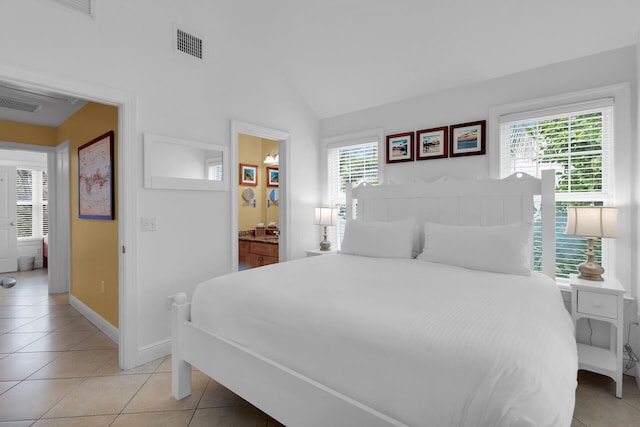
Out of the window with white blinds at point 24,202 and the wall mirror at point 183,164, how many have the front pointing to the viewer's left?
0

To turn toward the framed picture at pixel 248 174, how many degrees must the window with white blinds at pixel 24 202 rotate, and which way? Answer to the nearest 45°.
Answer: approximately 45° to its left

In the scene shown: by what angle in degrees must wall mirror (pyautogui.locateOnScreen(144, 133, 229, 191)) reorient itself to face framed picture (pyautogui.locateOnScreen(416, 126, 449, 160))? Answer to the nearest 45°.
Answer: approximately 45° to its left

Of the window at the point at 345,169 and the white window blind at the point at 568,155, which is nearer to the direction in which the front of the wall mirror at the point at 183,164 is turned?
the white window blind

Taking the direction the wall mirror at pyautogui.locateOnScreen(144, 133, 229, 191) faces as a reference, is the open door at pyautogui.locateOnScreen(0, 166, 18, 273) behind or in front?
behind

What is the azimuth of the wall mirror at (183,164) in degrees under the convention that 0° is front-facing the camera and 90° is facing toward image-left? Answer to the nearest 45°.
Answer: approximately 315°

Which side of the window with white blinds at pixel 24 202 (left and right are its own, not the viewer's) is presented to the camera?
front

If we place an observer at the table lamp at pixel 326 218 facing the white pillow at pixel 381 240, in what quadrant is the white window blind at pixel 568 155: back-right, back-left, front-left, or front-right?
front-left

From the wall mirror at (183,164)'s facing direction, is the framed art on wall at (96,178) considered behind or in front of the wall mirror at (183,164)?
behind

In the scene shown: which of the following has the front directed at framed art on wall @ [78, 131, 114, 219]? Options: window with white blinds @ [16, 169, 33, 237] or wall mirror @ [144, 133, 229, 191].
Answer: the window with white blinds

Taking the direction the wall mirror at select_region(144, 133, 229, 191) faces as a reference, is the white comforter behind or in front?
in front

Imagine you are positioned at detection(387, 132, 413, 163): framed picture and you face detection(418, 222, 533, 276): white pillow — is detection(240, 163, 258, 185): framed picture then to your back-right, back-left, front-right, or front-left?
back-right
